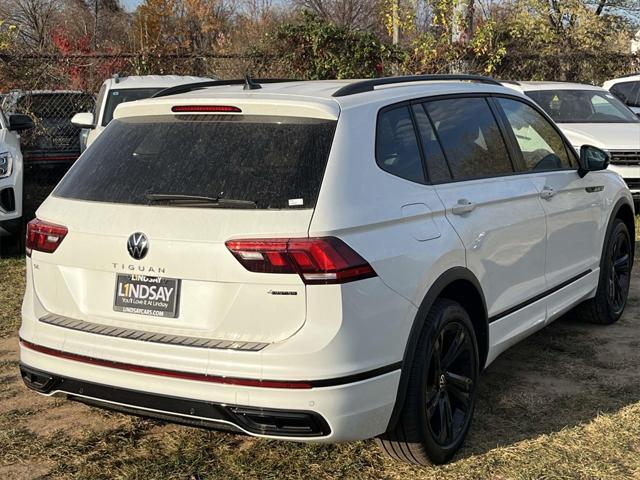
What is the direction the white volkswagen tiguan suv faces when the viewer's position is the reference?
facing away from the viewer and to the right of the viewer

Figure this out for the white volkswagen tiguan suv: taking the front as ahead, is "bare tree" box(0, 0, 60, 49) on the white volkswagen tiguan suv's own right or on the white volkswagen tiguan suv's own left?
on the white volkswagen tiguan suv's own left

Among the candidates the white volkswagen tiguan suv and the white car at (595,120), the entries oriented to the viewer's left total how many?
0

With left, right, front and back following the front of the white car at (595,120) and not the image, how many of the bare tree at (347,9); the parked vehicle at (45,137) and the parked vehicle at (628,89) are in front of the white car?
0

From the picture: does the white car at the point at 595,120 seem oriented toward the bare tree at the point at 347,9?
no

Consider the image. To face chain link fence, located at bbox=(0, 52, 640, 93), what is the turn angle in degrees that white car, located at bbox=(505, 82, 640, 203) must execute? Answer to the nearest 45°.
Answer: approximately 135° to its right

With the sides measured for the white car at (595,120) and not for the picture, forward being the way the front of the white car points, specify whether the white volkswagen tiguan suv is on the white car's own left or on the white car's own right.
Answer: on the white car's own right

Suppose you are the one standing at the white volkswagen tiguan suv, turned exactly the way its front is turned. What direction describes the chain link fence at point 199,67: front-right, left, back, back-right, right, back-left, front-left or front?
front-left

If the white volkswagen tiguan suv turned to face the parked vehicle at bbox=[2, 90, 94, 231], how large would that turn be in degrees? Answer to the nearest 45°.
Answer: approximately 90° to its left

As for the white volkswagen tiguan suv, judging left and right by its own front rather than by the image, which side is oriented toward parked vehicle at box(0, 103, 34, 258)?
left

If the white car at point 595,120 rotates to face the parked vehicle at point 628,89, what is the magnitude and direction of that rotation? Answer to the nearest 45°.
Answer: approximately 135° to its left

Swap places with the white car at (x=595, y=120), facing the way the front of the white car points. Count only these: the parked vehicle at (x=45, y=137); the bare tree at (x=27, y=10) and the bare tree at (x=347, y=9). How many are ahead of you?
0

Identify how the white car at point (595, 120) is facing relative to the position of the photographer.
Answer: facing the viewer and to the right of the viewer

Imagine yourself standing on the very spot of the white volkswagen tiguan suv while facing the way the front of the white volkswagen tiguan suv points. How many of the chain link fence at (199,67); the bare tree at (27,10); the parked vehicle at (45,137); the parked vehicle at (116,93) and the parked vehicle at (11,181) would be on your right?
0

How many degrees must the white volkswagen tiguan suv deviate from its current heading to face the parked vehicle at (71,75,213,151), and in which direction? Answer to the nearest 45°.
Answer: approximately 45° to its left

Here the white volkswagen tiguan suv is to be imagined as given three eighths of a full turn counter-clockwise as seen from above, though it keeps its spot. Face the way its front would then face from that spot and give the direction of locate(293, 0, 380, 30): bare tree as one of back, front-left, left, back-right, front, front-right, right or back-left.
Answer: right
